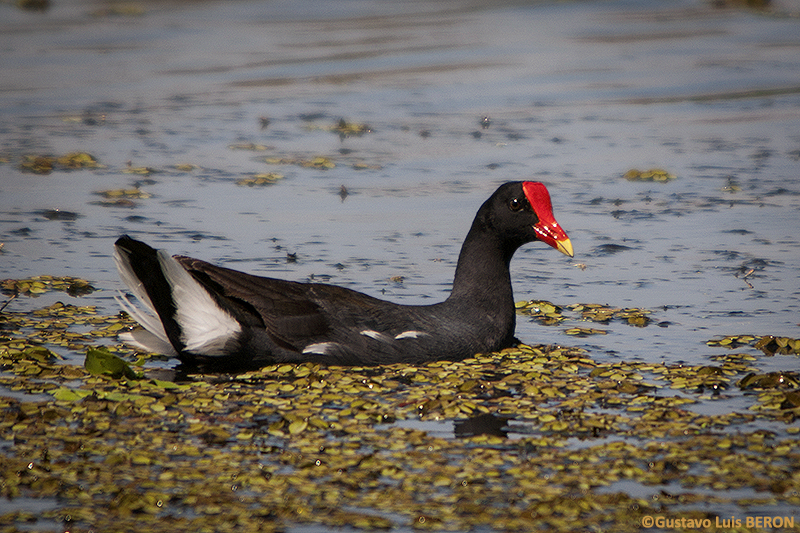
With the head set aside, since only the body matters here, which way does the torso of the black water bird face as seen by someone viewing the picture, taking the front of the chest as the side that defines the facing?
to the viewer's right

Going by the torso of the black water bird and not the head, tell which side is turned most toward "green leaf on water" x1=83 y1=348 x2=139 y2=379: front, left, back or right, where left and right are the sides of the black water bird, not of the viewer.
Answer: back
